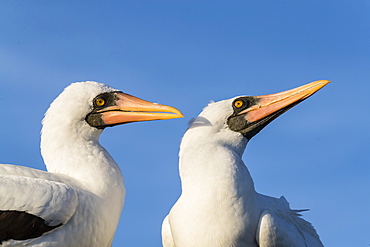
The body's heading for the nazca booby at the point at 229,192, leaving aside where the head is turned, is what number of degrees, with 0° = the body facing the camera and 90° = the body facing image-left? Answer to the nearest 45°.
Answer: approximately 45°

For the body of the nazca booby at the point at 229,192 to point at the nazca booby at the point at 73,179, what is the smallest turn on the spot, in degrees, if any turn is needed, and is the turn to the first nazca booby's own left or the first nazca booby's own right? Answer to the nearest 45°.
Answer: approximately 45° to the first nazca booby's own right

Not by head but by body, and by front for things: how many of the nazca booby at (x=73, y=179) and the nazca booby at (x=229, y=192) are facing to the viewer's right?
1

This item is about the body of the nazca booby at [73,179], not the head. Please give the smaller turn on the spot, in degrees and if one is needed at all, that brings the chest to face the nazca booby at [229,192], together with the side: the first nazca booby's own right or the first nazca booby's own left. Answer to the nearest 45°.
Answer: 0° — it already faces it

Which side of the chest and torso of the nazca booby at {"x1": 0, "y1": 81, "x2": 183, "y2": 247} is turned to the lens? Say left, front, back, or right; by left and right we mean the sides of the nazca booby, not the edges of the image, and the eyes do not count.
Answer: right

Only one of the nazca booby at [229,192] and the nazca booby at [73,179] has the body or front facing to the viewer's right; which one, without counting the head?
the nazca booby at [73,179]
